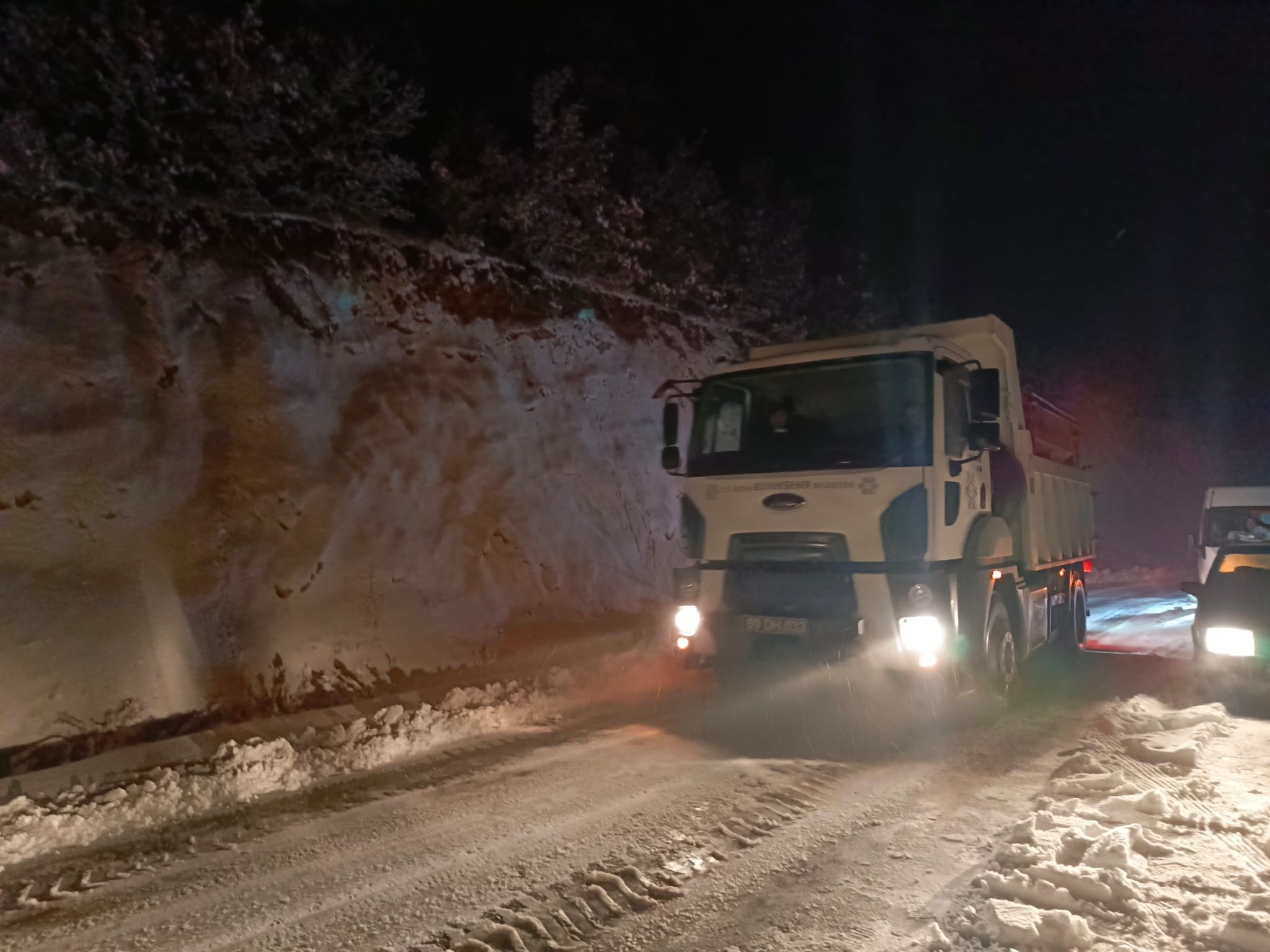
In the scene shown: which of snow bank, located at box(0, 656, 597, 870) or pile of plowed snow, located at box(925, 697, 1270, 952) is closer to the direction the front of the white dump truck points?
the snow bank

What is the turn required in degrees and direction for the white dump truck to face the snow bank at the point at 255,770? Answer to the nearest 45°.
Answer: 0° — it already faces it

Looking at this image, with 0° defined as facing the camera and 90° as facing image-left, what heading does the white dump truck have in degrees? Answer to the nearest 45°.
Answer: approximately 45°
